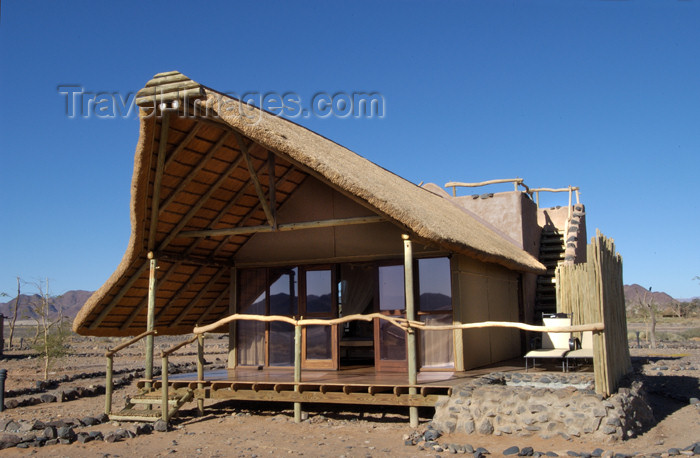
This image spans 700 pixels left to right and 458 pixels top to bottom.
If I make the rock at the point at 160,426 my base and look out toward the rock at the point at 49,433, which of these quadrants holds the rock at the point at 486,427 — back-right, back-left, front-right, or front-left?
back-left

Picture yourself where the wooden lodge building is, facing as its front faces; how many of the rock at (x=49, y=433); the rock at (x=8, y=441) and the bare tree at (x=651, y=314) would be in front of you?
2

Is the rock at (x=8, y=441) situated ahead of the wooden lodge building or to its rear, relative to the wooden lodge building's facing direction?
ahead

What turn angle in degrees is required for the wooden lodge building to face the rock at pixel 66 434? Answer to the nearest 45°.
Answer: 0° — it already faces it

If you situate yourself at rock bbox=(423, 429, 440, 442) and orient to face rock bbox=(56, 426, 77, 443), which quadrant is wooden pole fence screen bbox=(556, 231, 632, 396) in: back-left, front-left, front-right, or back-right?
back-right

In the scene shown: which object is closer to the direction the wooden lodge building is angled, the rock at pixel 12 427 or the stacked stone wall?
the rock

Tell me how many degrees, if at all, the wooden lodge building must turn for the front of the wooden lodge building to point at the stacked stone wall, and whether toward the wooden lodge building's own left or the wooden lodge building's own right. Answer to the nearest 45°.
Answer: approximately 90° to the wooden lodge building's own left

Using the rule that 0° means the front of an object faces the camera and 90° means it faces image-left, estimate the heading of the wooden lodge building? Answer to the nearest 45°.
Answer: approximately 45°

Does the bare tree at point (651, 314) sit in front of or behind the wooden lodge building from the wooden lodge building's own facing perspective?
behind

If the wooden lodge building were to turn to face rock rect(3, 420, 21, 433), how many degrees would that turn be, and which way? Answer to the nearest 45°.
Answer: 0° — it already faces it
